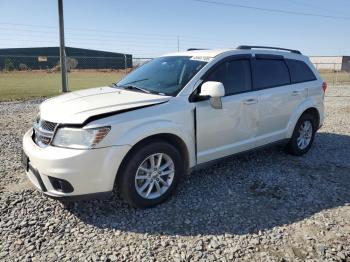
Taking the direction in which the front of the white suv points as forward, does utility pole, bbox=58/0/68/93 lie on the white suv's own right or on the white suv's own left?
on the white suv's own right

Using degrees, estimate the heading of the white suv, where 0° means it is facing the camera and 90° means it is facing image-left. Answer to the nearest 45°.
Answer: approximately 45°

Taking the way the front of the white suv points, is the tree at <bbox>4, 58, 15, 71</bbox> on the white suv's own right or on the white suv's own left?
on the white suv's own right
